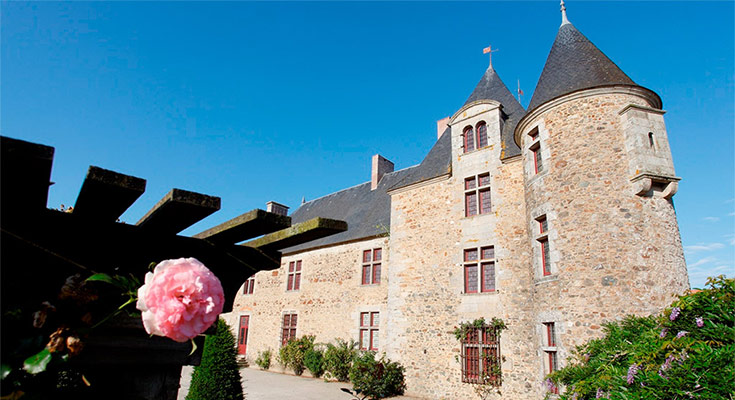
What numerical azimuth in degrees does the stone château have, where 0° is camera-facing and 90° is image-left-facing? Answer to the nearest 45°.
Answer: approximately 45°

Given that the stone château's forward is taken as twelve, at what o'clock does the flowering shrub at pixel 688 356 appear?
The flowering shrub is roughly at 10 o'clock from the stone château.
